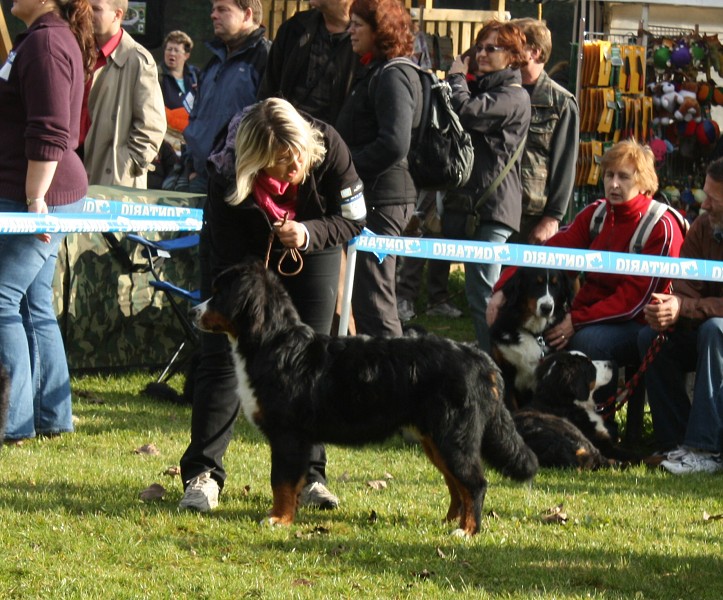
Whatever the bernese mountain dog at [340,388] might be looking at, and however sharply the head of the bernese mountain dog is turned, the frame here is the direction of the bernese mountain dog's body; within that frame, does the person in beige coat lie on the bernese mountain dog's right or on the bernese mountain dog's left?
on the bernese mountain dog's right

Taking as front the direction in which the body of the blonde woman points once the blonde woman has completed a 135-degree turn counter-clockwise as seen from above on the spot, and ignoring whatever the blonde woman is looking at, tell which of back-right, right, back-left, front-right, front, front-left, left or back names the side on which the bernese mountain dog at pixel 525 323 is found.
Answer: front

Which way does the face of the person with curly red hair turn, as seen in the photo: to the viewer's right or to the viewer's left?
to the viewer's left

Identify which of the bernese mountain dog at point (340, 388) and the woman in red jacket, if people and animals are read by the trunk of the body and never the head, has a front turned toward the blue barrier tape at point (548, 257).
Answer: the woman in red jacket

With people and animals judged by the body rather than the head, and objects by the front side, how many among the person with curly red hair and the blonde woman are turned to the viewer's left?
1

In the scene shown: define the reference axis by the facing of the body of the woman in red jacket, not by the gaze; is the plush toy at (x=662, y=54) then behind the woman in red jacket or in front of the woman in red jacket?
behind

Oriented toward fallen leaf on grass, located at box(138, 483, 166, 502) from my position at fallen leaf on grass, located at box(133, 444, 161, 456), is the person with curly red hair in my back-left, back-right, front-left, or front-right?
back-left

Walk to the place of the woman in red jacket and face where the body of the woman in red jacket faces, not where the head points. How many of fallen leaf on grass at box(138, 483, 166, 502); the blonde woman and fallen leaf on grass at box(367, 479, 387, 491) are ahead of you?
3

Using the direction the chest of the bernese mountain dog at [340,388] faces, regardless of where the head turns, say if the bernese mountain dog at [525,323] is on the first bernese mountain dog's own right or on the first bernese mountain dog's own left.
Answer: on the first bernese mountain dog's own right

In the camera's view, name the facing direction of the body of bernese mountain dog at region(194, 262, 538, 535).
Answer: to the viewer's left
